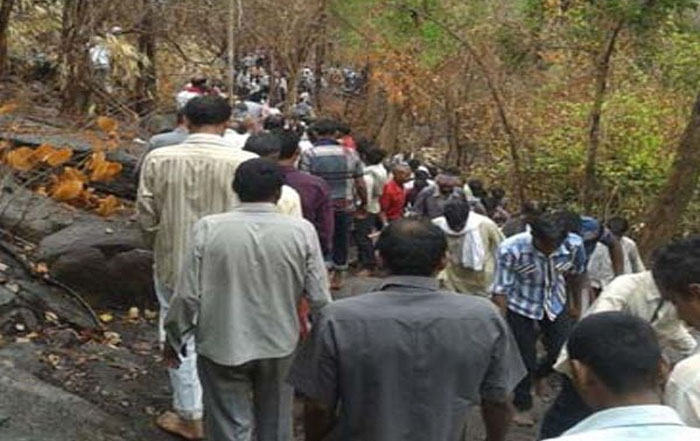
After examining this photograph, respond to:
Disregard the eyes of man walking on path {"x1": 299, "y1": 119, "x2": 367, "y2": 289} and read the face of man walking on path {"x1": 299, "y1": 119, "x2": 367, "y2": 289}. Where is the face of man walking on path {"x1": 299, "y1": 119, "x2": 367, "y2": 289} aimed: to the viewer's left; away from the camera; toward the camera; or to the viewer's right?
away from the camera

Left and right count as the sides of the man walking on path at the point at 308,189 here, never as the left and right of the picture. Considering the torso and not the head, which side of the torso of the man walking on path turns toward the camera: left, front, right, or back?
back

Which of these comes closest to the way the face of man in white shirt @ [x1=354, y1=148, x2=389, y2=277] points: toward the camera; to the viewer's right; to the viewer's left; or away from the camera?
away from the camera

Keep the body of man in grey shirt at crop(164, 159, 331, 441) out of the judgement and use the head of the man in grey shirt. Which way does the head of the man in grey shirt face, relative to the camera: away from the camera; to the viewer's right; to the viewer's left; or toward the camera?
away from the camera

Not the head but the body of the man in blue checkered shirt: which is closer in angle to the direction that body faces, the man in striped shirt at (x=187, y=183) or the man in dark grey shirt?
the man in dark grey shirt

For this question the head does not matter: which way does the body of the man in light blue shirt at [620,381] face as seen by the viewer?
away from the camera

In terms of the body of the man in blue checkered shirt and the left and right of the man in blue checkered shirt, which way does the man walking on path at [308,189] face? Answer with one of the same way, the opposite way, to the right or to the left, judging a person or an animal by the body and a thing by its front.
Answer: the opposite way

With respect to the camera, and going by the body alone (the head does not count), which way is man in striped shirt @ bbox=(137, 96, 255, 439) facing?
away from the camera

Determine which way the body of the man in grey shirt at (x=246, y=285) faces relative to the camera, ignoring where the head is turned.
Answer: away from the camera

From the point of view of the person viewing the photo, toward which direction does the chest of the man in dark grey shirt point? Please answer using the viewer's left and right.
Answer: facing away from the viewer

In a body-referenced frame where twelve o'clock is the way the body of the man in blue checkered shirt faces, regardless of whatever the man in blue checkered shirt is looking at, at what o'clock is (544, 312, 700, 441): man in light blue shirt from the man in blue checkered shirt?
The man in light blue shirt is roughly at 12 o'clock from the man in blue checkered shirt.

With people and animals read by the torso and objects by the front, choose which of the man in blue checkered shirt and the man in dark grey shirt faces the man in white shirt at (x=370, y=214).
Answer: the man in dark grey shirt

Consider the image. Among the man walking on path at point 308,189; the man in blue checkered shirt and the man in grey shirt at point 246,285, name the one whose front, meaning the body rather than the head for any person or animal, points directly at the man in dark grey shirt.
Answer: the man in blue checkered shirt
